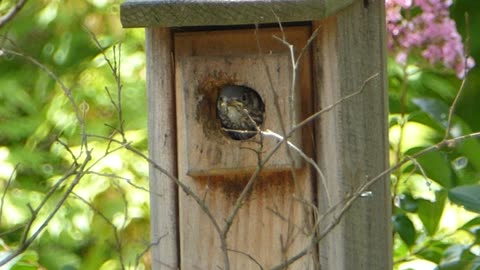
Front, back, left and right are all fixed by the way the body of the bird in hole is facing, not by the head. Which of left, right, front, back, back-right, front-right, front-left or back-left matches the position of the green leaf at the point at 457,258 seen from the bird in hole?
back-left

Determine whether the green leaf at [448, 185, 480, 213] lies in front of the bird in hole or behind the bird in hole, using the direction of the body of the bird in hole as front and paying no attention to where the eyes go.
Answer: behind

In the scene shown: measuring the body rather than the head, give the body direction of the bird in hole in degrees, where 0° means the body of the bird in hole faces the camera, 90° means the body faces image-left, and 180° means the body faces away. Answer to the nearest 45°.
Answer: approximately 45°

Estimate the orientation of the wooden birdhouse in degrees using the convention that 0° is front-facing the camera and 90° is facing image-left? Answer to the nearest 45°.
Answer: approximately 45°
